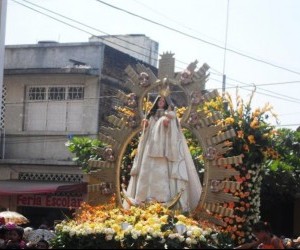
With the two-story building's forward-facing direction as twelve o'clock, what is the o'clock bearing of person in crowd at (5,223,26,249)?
The person in crowd is roughly at 12 o'clock from the two-story building.

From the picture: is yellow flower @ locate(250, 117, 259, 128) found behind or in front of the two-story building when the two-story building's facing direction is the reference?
in front

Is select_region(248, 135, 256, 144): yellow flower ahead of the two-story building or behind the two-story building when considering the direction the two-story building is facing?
ahead

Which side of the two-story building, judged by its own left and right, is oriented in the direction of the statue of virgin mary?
front

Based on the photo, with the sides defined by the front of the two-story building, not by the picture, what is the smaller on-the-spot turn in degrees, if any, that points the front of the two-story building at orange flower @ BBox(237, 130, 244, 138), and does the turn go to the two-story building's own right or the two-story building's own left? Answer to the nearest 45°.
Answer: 0° — it already faces it

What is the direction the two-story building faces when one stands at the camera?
facing the viewer

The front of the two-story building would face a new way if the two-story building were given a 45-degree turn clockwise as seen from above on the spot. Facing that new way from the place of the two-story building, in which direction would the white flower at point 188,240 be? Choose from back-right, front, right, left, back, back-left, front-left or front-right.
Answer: front-left
